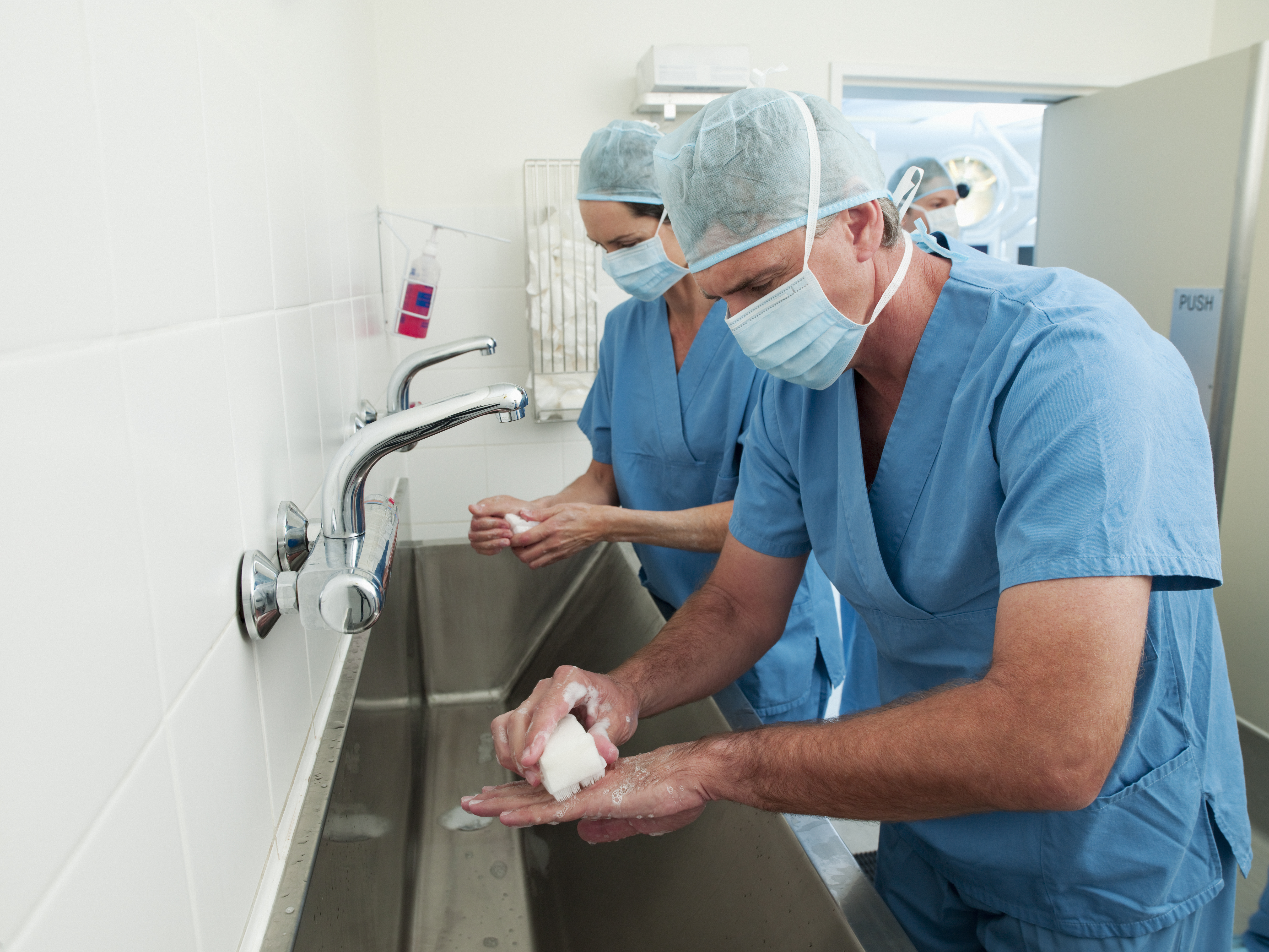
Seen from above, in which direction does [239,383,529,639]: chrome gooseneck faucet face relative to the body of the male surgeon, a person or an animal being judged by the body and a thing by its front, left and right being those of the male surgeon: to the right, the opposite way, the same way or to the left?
the opposite way

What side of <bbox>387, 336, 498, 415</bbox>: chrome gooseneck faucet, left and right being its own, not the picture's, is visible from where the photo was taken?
right

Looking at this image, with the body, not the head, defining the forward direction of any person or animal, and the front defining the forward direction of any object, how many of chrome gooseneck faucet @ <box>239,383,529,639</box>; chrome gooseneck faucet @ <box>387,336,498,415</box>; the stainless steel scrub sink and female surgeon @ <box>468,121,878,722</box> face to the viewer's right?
3

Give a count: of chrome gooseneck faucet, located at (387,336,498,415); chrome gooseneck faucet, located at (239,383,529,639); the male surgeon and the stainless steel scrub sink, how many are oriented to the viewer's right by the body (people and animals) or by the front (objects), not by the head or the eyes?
3

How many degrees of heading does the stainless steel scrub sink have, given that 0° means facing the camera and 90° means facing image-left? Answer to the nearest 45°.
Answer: approximately 270°

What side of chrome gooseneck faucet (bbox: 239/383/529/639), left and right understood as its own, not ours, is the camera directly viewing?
right

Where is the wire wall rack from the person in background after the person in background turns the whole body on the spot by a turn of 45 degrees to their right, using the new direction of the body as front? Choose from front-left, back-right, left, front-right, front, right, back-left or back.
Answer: front-right

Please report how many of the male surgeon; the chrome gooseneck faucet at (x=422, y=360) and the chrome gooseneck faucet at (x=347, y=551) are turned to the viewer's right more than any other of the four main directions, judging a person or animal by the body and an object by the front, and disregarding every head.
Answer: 2

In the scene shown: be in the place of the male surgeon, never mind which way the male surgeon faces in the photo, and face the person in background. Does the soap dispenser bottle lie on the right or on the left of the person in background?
left
